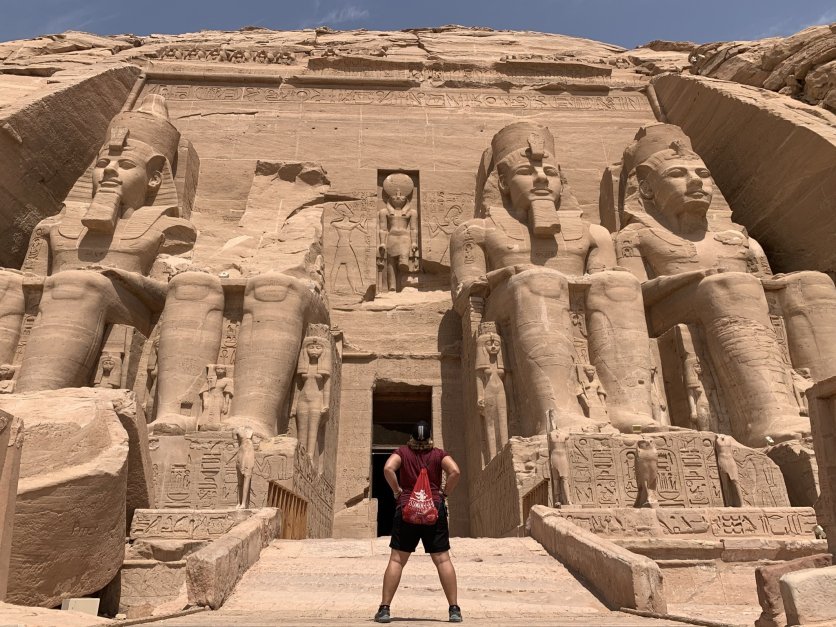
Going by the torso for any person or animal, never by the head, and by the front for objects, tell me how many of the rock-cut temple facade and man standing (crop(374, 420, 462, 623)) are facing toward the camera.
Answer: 1

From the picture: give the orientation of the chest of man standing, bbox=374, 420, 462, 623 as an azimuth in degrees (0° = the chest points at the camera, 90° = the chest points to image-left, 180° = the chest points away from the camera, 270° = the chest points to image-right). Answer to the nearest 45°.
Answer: approximately 180°

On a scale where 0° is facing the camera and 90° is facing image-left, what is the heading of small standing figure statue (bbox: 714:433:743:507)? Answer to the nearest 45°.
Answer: approximately 0°

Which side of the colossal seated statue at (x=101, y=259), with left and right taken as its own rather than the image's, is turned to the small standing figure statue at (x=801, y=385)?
left

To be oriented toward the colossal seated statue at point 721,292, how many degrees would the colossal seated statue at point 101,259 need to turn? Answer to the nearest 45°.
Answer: approximately 90° to its left

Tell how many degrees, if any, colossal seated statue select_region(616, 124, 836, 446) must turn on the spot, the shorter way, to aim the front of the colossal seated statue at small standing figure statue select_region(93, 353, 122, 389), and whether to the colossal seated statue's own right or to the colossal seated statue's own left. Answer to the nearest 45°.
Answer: approximately 90° to the colossal seated statue's own right

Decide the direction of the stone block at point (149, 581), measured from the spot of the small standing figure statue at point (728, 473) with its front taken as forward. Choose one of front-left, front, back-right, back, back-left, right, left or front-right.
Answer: front-right

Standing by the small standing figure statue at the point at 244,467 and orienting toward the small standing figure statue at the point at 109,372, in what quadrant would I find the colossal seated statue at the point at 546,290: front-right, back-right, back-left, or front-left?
back-right

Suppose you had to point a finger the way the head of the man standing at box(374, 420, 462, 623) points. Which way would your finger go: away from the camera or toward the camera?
away from the camera

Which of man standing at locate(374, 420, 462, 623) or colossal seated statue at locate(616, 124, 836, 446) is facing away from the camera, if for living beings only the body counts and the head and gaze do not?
the man standing

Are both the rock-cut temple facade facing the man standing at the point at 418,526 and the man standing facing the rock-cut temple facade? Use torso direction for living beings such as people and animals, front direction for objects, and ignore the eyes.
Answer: yes

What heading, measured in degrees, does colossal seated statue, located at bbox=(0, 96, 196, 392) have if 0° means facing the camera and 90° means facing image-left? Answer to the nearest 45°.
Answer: approximately 45°
